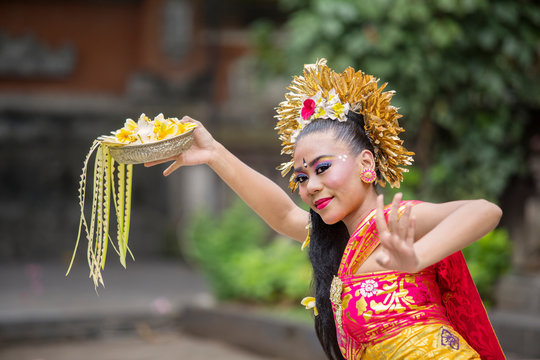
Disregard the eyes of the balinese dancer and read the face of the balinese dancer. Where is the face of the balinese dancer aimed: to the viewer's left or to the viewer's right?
to the viewer's left

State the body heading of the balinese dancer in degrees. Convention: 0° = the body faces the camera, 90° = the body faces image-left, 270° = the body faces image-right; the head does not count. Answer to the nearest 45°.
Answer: approximately 45°
